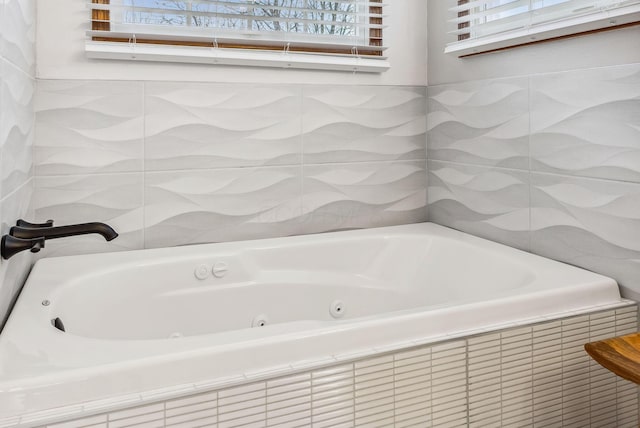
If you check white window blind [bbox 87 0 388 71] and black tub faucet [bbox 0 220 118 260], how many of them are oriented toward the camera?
1

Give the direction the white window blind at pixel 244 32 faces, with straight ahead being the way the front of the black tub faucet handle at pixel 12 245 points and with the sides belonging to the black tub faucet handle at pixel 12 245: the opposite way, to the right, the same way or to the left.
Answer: to the right

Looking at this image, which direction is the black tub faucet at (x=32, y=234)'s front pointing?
to the viewer's right

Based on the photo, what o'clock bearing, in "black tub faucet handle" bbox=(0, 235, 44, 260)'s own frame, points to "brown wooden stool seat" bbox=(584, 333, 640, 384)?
The brown wooden stool seat is roughly at 1 o'clock from the black tub faucet handle.

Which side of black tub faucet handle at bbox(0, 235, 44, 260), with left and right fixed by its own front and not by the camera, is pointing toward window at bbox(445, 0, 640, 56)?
front

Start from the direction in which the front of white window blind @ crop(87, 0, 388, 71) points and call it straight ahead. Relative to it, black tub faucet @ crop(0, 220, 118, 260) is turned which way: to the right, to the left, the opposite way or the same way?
to the left

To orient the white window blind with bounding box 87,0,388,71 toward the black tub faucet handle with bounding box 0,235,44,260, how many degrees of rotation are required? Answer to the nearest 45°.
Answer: approximately 45° to its right

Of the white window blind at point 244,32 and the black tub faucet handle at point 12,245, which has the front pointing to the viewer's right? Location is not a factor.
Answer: the black tub faucet handle

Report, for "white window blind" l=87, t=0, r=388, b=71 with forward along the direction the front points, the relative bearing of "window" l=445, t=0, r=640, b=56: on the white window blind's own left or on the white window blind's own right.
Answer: on the white window blind's own left

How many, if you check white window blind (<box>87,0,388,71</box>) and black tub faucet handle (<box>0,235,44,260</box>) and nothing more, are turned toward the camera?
1
